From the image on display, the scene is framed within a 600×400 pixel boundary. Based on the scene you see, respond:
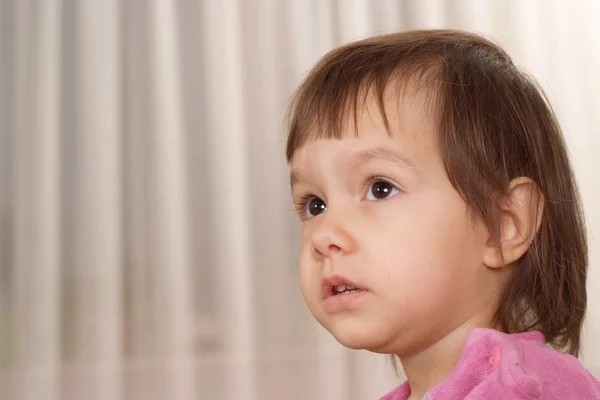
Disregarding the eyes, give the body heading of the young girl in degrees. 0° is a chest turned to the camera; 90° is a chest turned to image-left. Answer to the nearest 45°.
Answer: approximately 45°

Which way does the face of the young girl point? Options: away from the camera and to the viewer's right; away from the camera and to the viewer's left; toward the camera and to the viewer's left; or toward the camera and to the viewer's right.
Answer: toward the camera and to the viewer's left
